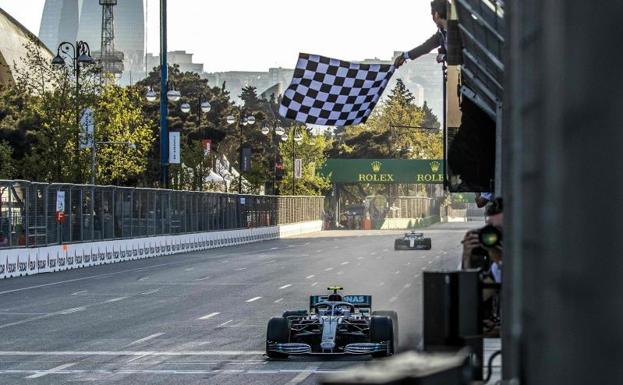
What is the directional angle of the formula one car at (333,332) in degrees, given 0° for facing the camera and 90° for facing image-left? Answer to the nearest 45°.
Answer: approximately 0°

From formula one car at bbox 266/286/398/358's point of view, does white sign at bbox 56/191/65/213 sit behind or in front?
behind
